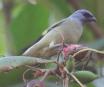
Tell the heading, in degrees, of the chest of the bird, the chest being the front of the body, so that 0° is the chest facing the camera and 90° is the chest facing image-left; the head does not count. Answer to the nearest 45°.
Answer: approximately 270°
